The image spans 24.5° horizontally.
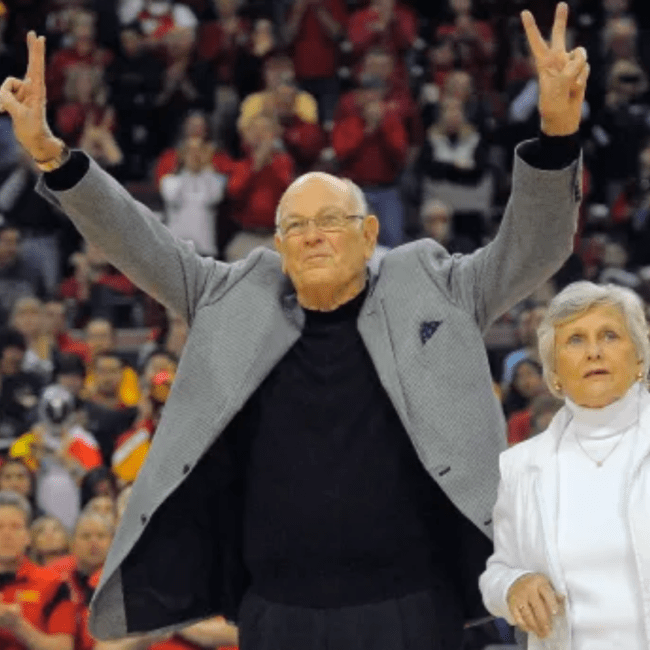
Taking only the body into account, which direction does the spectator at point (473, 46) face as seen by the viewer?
toward the camera

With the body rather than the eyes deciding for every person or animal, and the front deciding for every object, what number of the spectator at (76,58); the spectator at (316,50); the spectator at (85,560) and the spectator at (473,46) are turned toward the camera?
4

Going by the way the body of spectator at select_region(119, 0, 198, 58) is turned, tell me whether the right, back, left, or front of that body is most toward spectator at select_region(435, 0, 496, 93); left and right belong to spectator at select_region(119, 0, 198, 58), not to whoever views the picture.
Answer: left

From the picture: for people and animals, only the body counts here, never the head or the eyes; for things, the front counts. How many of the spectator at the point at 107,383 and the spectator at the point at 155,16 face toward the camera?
2

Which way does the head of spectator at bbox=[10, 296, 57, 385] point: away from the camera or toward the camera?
toward the camera

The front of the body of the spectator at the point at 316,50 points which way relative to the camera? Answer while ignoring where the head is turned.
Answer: toward the camera

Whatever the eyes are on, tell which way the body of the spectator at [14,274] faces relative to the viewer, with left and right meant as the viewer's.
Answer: facing the viewer

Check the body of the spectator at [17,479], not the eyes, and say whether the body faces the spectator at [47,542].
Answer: yes

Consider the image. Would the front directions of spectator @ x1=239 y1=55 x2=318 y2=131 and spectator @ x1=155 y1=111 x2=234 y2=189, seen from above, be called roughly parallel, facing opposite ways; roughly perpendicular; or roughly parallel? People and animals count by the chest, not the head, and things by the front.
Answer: roughly parallel
